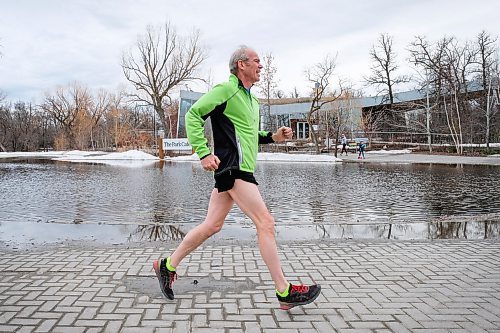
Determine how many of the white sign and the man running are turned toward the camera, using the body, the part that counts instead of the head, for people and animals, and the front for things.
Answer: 1

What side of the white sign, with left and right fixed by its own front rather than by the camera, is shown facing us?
front

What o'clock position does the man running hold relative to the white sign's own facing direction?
The man running is roughly at 12 o'clock from the white sign.

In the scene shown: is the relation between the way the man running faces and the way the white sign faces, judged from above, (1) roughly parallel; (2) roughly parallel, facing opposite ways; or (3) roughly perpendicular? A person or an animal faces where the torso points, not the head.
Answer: roughly perpendicular

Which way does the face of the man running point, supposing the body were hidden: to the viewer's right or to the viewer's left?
to the viewer's right

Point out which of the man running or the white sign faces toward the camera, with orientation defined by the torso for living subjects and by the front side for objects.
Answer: the white sign

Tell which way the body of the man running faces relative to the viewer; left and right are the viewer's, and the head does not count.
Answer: facing to the right of the viewer

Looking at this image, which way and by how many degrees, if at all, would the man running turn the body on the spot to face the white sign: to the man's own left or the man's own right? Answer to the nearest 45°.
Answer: approximately 90° to the man's own left
